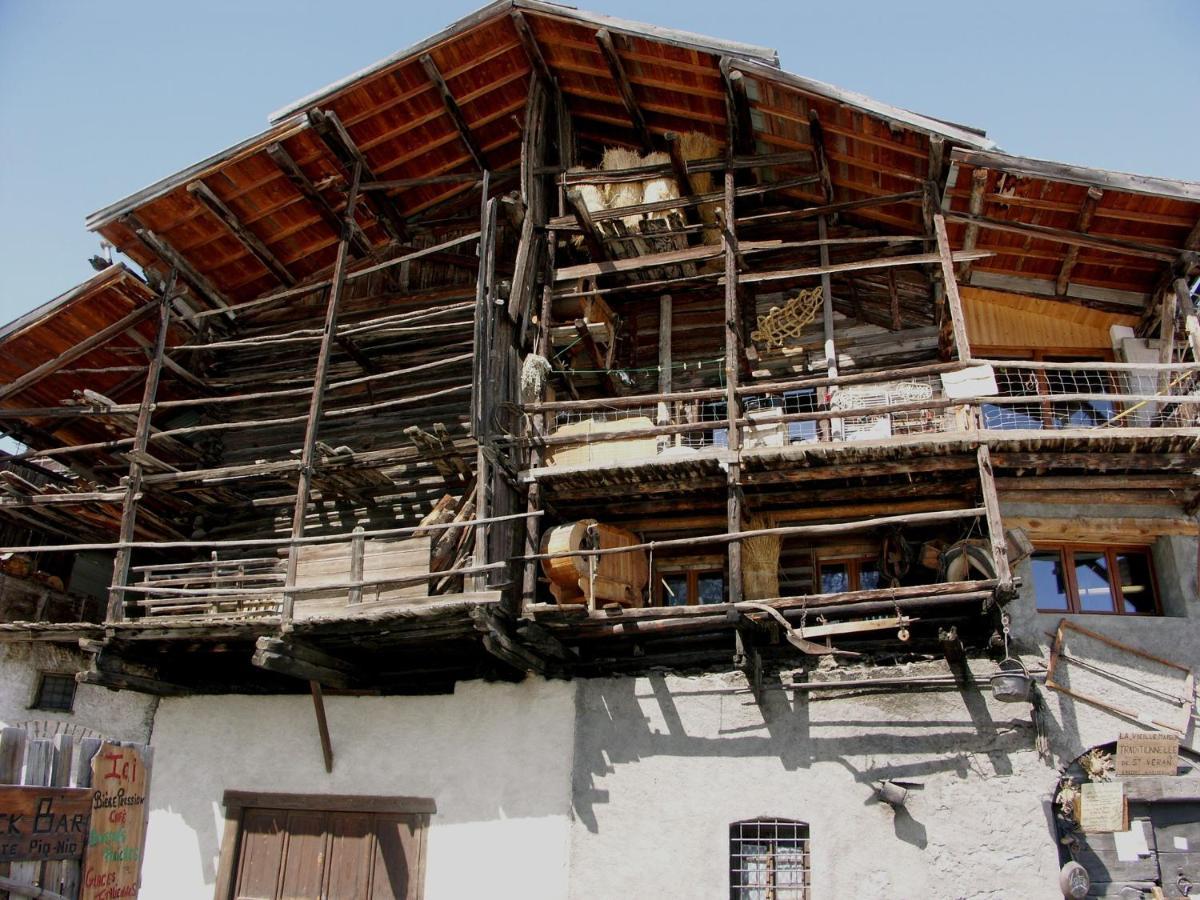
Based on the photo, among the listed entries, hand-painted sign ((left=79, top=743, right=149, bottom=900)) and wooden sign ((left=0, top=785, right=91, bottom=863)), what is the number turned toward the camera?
2

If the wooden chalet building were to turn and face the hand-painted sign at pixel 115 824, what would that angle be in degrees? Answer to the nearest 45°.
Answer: approximately 45° to its right

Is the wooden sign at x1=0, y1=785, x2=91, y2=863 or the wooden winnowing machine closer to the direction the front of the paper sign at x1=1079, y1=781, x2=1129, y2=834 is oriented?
the wooden sign

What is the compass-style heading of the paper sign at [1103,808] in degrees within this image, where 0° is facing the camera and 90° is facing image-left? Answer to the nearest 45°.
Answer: approximately 0°

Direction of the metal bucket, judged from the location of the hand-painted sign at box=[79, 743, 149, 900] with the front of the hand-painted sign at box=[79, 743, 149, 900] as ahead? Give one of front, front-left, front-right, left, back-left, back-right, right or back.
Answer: left

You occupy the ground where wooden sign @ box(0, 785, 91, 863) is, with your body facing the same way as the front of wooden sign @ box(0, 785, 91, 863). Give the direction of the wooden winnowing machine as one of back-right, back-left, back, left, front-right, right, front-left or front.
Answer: back-left

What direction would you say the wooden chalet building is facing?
toward the camera

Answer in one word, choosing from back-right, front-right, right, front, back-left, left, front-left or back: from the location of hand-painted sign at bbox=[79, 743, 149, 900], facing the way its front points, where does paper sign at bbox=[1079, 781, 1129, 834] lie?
left

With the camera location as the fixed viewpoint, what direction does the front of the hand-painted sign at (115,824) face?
facing the viewer

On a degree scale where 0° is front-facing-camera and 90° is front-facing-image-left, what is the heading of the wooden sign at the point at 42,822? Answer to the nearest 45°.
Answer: approximately 0°

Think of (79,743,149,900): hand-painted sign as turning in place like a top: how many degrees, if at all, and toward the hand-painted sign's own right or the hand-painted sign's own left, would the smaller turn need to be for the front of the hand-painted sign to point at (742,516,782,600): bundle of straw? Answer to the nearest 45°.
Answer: approximately 135° to the hand-painted sign's own left
